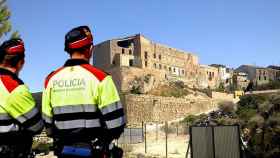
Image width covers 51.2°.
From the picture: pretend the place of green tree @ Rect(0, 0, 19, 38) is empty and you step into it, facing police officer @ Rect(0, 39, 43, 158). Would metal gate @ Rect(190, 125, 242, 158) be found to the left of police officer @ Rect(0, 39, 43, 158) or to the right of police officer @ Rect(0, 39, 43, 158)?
left

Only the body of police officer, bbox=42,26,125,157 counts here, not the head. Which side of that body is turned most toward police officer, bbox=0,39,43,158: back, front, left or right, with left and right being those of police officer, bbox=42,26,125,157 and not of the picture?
left

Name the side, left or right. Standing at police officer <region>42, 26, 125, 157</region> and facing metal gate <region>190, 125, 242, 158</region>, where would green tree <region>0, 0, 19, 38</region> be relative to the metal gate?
left

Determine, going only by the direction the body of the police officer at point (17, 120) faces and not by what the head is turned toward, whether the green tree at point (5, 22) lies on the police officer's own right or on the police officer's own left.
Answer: on the police officer's own left

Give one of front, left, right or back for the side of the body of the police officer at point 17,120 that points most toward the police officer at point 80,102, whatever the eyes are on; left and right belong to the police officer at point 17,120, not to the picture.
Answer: right

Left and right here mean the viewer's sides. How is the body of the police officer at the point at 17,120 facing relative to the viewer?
facing away from the viewer and to the right of the viewer

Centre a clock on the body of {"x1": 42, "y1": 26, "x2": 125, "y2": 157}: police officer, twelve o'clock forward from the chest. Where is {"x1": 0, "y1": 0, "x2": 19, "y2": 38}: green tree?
The green tree is roughly at 10 o'clock from the police officer.

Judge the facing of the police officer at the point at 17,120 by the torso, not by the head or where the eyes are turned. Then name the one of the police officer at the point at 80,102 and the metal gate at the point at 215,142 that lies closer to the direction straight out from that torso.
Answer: the metal gate

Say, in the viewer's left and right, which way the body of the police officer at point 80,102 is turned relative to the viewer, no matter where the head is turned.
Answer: facing away from the viewer and to the right of the viewer

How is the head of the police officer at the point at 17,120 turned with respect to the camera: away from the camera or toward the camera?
away from the camera
